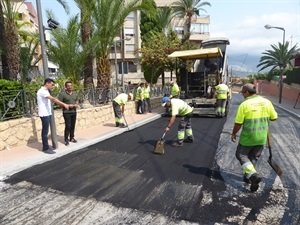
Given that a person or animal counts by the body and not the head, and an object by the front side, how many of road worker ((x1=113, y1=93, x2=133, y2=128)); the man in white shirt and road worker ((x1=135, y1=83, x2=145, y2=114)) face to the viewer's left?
0

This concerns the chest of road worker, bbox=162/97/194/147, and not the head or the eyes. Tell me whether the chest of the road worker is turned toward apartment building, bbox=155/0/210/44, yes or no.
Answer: no

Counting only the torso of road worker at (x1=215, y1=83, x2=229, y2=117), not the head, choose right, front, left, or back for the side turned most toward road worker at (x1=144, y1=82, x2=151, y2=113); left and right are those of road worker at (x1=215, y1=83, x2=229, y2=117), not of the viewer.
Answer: left

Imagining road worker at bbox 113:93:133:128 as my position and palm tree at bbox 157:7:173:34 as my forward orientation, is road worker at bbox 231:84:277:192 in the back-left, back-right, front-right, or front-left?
back-right

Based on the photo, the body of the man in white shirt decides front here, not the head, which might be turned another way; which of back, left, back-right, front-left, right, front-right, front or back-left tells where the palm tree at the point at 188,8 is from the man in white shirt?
front-left

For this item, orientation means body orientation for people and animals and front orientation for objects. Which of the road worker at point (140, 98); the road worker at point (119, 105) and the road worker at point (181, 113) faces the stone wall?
the road worker at point (181, 113)

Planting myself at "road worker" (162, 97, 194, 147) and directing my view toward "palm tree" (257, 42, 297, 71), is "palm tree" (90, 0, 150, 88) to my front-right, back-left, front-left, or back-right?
front-left

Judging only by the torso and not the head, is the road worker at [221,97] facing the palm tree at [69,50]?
no

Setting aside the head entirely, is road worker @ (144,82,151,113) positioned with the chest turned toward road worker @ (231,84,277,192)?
no

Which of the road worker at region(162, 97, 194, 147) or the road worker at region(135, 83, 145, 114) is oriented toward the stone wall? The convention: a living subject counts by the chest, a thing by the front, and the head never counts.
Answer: the road worker at region(162, 97, 194, 147)

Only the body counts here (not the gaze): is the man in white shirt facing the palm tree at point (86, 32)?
no

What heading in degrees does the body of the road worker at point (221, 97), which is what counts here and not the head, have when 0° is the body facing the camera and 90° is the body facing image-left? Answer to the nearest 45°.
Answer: approximately 180°

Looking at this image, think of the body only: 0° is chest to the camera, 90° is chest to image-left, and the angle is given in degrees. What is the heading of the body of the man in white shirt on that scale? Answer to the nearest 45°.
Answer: approximately 270°

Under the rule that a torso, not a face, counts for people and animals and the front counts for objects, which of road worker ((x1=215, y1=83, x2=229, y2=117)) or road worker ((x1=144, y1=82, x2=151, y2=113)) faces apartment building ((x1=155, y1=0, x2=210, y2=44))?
road worker ((x1=215, y1=83, x2=229, y2=117))

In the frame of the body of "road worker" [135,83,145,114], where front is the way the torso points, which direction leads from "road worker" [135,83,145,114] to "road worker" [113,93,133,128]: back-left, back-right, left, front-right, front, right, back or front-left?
right
